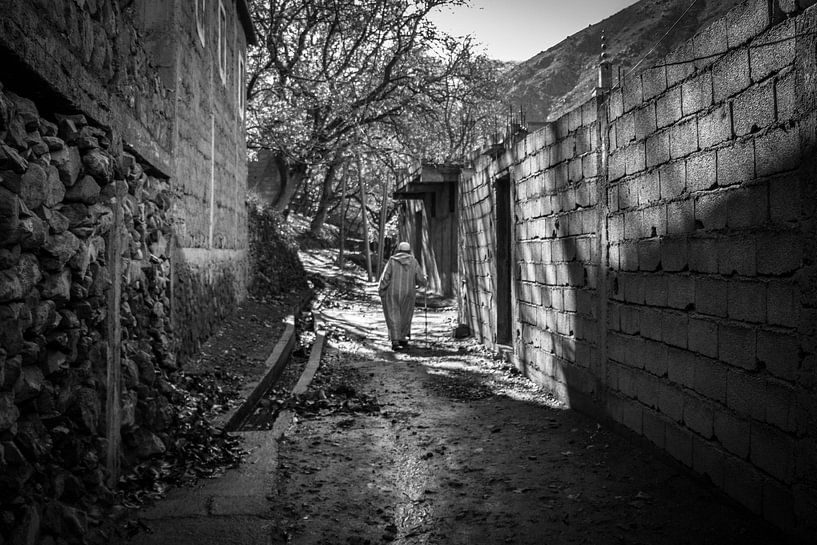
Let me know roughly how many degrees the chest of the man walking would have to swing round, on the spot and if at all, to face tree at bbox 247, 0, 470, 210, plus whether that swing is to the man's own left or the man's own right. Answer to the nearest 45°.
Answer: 0° — they already face it

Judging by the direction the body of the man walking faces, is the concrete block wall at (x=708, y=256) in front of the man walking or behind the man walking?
behind

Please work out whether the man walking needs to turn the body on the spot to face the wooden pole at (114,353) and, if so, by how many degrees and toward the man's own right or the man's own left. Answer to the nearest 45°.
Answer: approximately 180°

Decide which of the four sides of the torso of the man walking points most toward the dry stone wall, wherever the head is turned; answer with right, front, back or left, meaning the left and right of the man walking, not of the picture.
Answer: back

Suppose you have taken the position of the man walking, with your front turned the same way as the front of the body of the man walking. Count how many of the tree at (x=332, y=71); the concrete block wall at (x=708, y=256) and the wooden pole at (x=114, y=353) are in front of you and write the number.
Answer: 1

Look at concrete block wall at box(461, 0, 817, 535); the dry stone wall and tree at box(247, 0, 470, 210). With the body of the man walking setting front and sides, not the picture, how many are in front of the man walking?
1

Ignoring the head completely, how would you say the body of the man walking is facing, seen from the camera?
away from the camera
